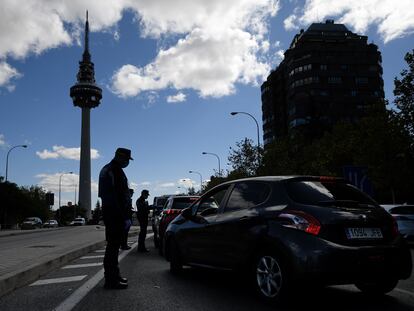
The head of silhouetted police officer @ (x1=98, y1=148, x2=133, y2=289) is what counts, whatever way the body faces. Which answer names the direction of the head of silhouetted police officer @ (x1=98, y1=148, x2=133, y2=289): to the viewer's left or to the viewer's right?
to the viewer's right

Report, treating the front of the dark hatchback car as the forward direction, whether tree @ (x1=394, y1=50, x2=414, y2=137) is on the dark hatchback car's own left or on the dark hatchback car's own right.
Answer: on the dark hatchback car's own right

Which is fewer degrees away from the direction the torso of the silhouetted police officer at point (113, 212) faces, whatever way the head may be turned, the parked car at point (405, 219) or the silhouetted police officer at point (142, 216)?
the parked car

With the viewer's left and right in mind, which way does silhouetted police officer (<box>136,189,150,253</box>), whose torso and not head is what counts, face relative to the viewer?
facing to the right of the viewer

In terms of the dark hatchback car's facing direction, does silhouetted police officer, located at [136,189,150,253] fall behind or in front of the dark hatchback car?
in front

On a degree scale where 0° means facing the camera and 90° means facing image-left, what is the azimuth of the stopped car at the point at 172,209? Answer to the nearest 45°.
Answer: approximately 180°

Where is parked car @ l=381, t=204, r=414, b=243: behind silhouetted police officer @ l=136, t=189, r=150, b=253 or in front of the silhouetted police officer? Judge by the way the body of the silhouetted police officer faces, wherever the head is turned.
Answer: in front

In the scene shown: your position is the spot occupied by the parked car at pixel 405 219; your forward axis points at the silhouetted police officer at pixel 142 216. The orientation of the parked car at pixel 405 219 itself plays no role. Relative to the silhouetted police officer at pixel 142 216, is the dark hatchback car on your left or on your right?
left

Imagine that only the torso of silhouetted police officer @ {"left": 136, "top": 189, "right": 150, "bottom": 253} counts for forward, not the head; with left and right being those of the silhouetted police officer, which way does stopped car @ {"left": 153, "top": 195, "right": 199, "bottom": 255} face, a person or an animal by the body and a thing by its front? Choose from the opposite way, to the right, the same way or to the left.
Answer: to the left

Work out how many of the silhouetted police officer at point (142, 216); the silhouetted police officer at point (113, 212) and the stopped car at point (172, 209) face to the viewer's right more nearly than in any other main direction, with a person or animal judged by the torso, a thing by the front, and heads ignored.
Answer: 2

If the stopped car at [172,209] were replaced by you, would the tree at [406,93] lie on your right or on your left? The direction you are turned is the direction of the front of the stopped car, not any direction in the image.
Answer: on your right

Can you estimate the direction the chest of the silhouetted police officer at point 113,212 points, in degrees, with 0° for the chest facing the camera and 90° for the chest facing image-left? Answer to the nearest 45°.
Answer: approximately 270°
